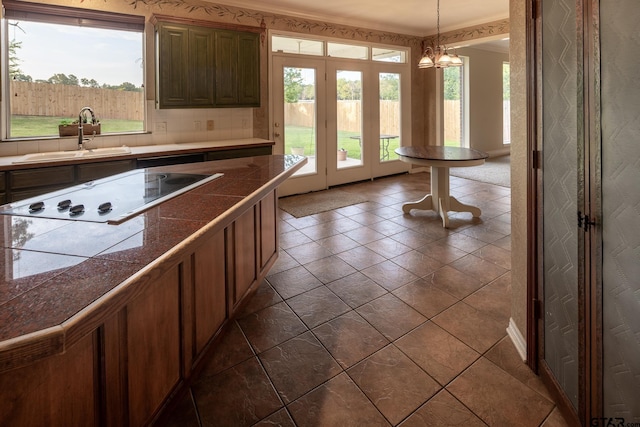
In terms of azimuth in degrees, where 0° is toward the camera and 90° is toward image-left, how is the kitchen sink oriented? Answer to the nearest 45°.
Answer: approximately 0°
